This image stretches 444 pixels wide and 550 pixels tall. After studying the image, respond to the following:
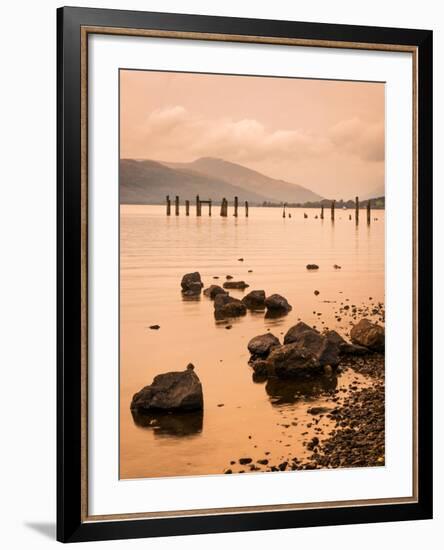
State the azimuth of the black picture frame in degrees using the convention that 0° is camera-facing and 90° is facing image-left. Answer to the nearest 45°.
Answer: approximately 315°
